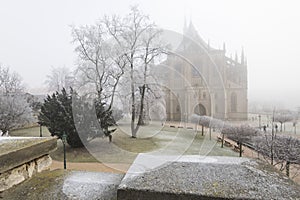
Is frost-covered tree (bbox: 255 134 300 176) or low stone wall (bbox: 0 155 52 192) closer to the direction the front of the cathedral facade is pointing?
the low stone wall

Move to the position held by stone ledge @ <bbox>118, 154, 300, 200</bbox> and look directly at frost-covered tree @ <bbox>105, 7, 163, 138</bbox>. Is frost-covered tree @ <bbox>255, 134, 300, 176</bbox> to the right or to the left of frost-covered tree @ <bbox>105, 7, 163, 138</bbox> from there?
right

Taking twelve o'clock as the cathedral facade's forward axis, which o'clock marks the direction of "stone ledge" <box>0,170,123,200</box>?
The stone ledge is roughly at 12 o'clock from the cathedral facade.

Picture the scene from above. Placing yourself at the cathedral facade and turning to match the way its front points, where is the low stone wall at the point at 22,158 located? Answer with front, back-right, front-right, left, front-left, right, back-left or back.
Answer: front

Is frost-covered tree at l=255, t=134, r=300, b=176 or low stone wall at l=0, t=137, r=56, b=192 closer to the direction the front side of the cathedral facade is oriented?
the low stone wall

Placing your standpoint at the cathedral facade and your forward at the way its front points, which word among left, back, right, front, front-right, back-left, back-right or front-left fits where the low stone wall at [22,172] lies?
front

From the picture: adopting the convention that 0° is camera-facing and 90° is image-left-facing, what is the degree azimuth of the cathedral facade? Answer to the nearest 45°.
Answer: approximately 0°

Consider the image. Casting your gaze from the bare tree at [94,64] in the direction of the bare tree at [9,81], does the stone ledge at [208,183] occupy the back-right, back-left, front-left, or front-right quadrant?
back-left

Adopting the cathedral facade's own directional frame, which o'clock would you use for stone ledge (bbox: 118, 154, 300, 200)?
The stone ledge is roughly at 12 o'clock from the cathedral facade.
